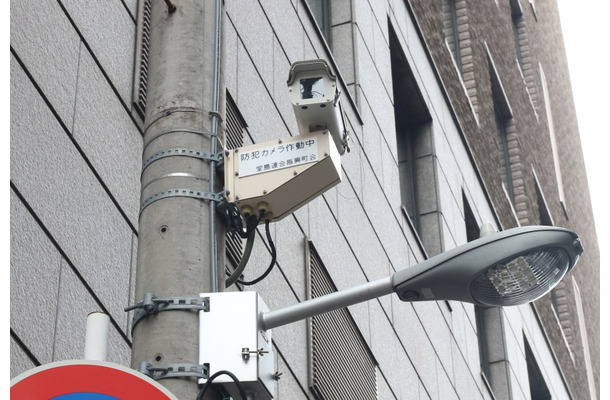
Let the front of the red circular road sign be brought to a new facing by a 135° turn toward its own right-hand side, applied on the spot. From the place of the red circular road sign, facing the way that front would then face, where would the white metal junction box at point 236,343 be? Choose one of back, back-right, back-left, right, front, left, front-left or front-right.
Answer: right

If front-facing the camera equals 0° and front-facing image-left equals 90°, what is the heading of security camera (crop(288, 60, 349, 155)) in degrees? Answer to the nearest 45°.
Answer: approximately 0°

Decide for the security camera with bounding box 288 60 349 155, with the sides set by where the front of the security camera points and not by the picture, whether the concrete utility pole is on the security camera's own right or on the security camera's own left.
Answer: on the security camera's own right

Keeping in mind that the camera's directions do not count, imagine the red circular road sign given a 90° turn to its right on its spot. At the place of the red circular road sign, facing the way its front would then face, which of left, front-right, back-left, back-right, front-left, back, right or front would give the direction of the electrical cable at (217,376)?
back-right

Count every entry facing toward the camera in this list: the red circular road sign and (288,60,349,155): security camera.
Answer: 2

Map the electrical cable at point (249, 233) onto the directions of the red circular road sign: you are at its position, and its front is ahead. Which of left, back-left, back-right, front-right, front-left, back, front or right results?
back-left
